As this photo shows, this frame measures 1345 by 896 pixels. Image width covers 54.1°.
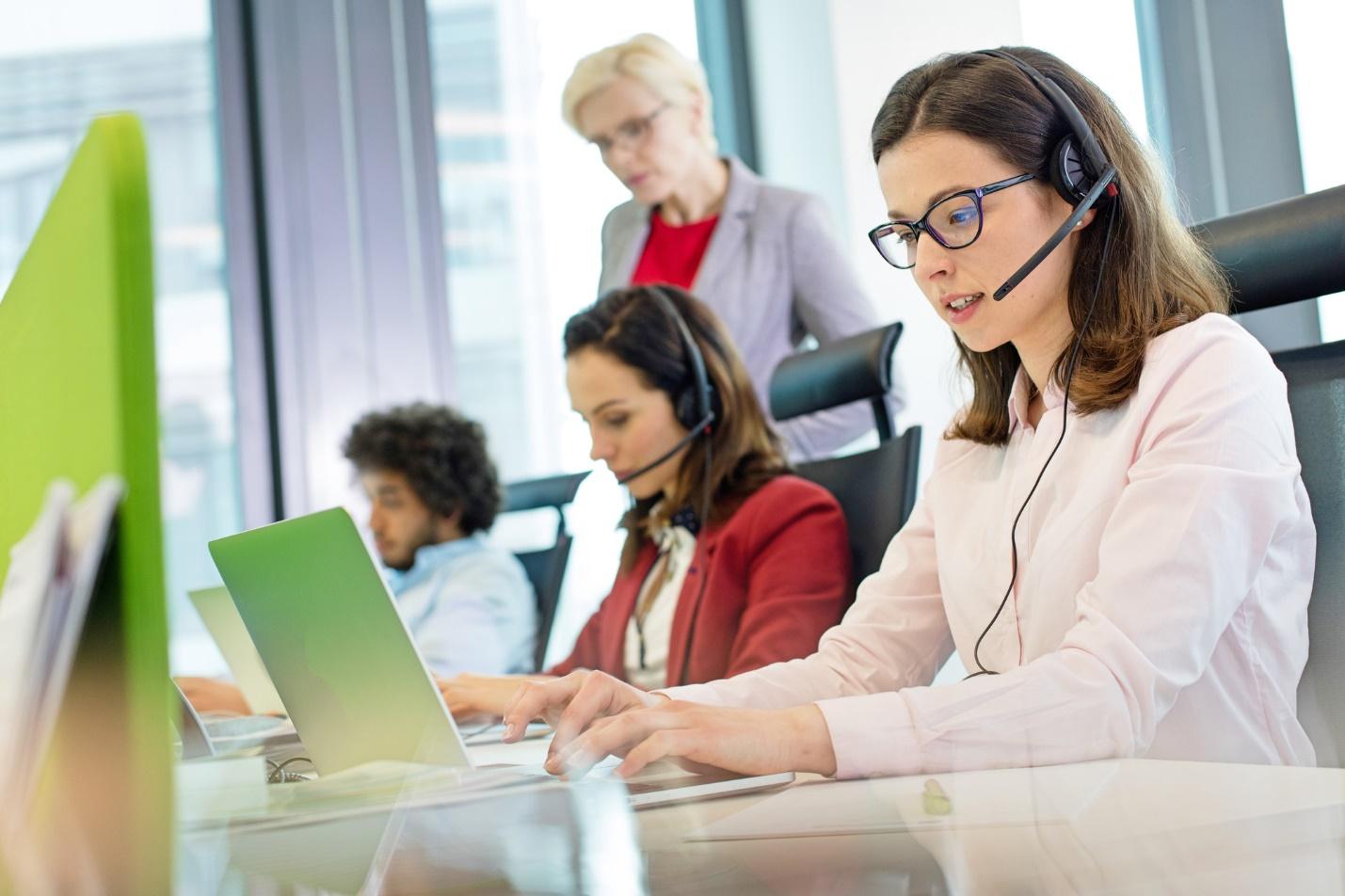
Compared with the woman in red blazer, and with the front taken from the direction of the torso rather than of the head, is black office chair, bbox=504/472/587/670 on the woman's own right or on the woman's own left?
on the woman's own right

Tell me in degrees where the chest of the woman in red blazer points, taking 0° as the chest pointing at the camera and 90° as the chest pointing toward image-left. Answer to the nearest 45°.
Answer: approximately 45°

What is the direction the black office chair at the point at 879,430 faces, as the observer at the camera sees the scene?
facing the viewer and to the left of the viewer

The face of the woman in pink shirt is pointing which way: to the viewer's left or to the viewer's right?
to the viewer's left

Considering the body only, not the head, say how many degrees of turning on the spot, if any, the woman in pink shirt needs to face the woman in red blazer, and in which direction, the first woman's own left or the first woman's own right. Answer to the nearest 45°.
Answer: approximately 90° to the first woman's own right

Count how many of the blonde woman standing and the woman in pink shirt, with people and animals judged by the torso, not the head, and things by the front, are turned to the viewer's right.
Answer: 0

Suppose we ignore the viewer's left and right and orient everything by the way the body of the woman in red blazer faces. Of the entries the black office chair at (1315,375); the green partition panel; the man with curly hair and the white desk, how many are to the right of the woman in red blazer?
1

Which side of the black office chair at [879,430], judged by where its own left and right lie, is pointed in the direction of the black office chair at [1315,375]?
left

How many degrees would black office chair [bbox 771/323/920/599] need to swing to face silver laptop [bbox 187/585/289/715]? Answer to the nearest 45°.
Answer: approximately 45° to its right

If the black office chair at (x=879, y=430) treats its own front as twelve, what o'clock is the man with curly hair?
The man with curly hair is roughly at 3 o'clock from the black office chair.

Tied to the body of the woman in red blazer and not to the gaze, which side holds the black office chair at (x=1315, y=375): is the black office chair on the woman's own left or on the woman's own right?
on the woman's own left
